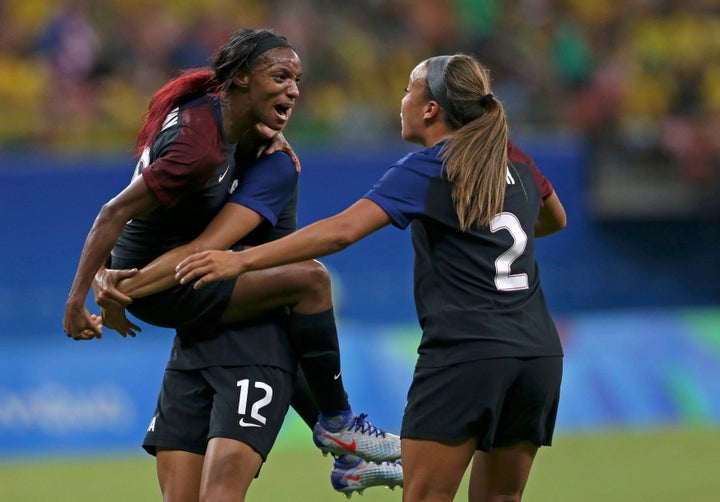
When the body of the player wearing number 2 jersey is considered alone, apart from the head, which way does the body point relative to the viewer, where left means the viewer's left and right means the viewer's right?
facing away from the viewer and to the left of the viewer
